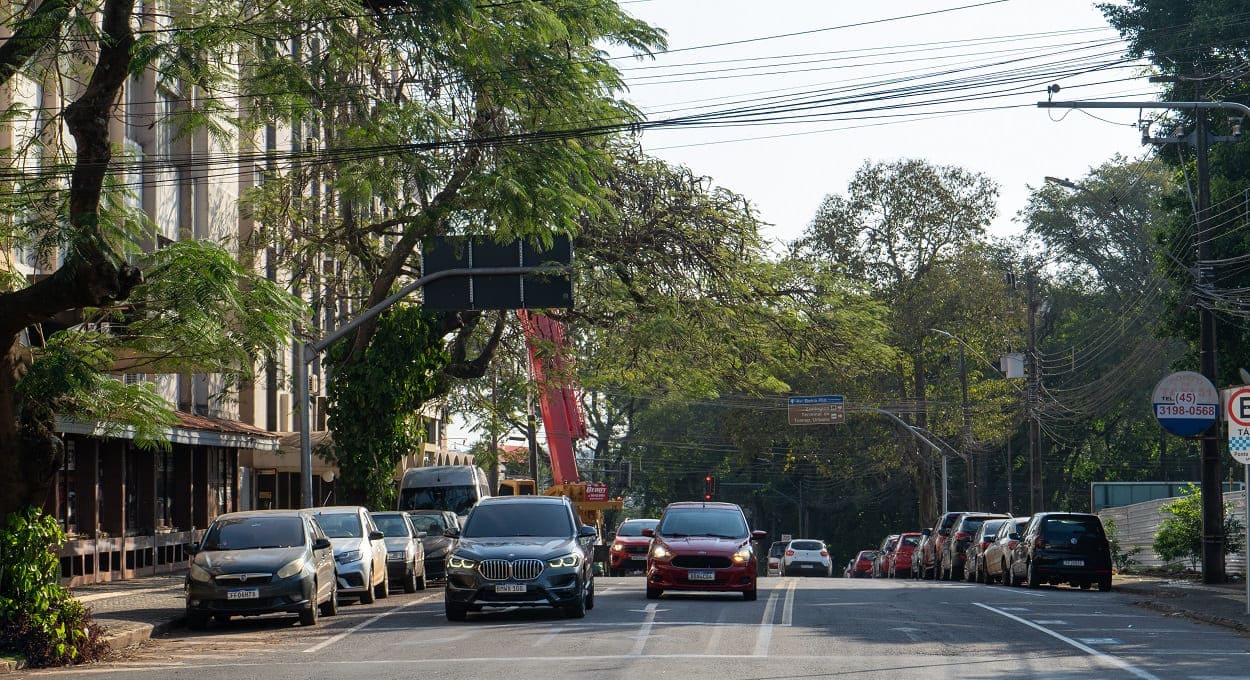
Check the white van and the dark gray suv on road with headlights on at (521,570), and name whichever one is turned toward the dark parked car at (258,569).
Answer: the white van

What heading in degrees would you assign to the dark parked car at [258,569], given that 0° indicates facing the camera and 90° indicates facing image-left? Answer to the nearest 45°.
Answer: approximately 0°

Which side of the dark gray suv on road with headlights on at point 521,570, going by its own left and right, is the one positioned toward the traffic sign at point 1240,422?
left

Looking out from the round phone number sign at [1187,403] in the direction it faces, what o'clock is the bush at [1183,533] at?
The bush is roughly at 6 o'clock from the round phone number sign.

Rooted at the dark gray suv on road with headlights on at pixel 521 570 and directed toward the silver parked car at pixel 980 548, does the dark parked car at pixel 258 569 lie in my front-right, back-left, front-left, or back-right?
back-left

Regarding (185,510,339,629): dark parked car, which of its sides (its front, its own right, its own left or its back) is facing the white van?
back

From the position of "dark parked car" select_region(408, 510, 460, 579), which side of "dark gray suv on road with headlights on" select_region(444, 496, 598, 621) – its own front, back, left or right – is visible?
back

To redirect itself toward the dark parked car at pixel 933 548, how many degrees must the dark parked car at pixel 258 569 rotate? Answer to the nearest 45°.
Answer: approximately 135° to its left

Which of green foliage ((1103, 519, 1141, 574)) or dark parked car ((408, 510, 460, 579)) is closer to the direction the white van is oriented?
the dark parked car

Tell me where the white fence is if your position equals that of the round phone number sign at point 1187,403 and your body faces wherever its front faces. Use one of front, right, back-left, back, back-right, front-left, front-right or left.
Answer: back
